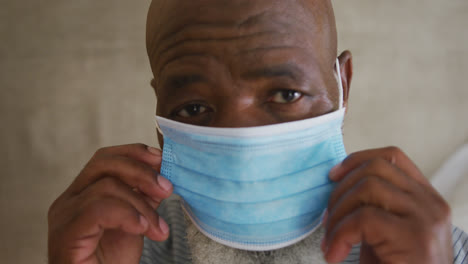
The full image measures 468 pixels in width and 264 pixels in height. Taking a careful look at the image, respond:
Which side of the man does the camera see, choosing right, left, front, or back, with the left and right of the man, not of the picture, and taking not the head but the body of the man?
front

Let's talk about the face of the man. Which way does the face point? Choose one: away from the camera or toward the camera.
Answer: toward the camera
